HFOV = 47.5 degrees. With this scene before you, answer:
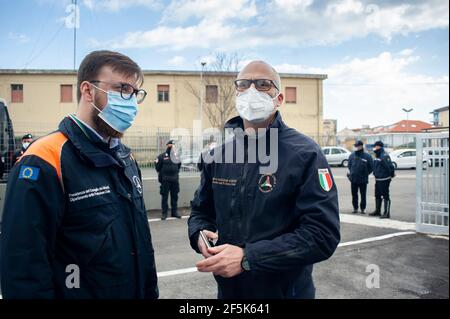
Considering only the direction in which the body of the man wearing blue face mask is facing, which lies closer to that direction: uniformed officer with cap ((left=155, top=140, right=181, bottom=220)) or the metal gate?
the metal gate

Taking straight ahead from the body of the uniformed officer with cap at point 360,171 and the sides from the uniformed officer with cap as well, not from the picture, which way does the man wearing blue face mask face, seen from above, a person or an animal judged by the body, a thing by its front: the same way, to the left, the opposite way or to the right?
to the left

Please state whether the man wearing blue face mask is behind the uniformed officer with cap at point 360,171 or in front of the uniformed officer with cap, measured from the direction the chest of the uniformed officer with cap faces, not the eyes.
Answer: in front

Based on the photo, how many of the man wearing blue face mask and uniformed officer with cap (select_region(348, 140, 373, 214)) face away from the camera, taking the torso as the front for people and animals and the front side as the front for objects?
0

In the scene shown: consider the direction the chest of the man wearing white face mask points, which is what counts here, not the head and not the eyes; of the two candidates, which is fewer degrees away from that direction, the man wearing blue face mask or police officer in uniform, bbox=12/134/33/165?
the man wearing blue face mask

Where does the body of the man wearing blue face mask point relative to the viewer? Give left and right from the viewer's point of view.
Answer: facing the viewer and to the right of the viewer

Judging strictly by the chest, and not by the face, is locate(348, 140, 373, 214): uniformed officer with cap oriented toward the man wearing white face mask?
yes

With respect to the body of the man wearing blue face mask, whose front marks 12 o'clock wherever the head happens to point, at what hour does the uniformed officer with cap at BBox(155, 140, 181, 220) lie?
The uniformed officer with cap is roughly at 8 o'clock from the man wearing blue face mask.

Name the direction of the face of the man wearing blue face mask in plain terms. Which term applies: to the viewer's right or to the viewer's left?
to the viewer's right

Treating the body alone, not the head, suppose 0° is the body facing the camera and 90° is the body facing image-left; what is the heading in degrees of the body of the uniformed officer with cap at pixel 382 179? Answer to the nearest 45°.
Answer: approximately 45°

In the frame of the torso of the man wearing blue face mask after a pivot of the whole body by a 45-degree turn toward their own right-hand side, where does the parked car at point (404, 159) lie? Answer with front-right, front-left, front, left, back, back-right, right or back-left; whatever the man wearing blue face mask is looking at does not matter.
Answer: back-left

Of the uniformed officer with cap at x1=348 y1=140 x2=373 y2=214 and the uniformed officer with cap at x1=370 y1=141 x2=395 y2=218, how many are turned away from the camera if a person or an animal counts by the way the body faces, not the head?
0
